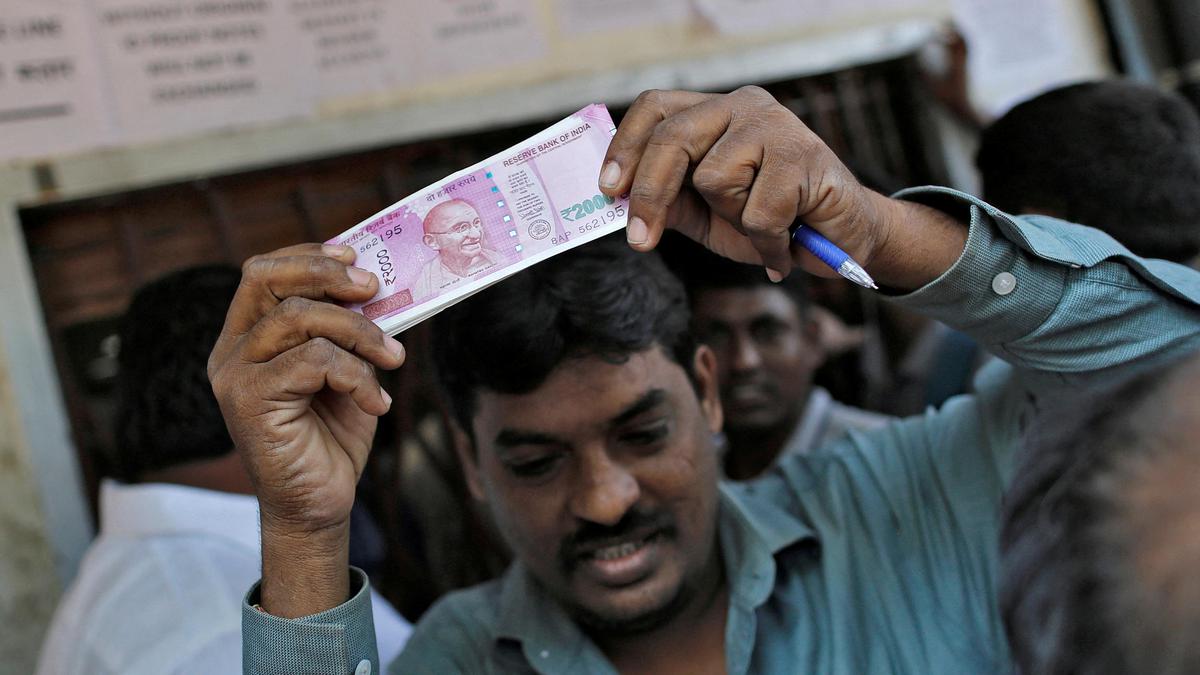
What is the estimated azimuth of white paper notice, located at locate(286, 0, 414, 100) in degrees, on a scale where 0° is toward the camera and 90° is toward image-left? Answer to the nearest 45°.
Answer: approximately 0°

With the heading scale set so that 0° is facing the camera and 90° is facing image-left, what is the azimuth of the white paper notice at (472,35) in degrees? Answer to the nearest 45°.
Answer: approximately 0°

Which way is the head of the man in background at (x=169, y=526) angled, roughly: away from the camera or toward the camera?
away from the camera

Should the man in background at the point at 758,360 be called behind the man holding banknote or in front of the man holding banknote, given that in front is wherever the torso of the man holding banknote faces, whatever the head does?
behind
